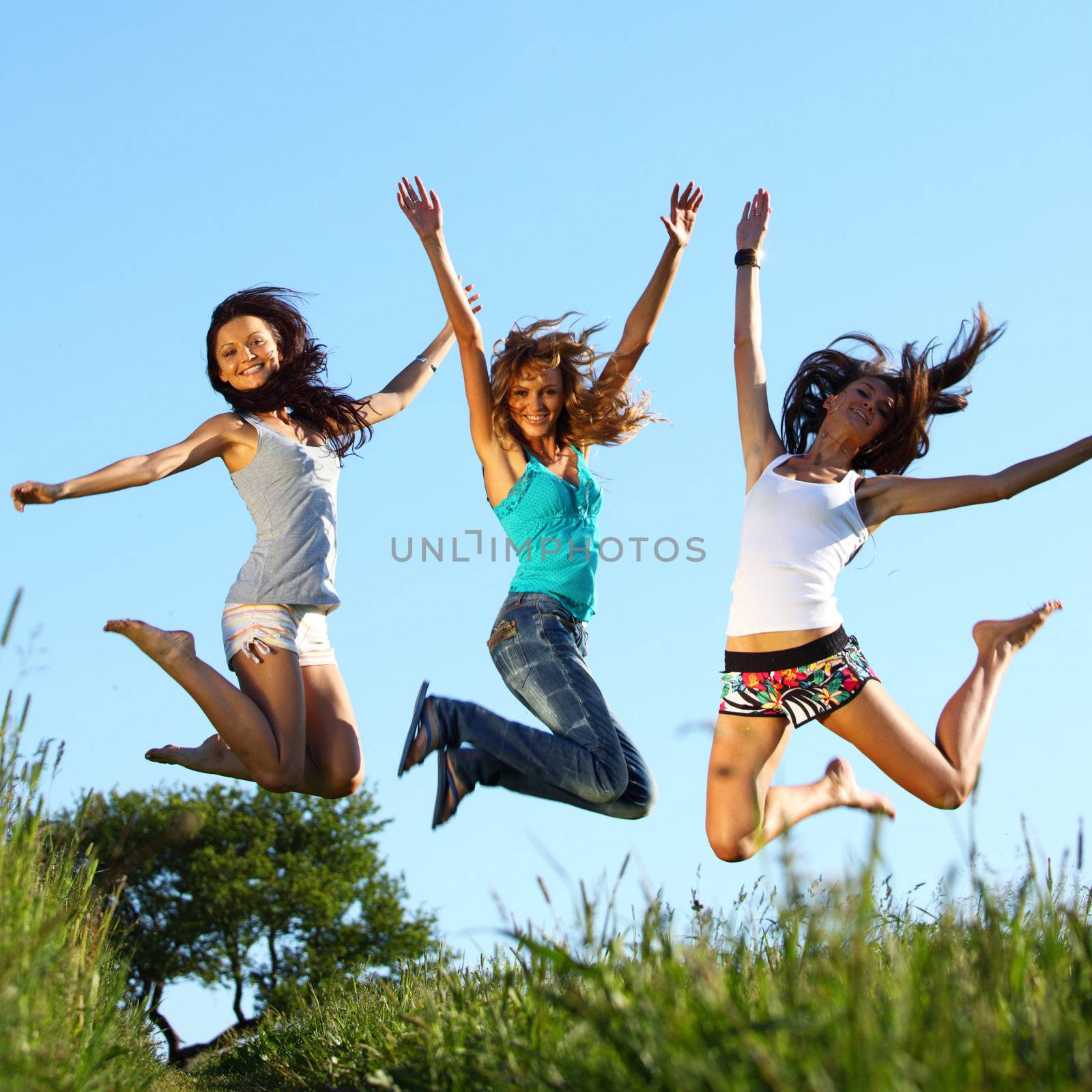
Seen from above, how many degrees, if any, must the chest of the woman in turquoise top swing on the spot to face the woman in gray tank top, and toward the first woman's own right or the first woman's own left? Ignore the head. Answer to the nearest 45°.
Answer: approximately 135° to the first woman's own right

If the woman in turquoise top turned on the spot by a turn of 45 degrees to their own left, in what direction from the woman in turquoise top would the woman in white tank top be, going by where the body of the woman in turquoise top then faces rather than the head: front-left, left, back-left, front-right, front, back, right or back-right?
front

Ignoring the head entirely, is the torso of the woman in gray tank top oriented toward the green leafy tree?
no

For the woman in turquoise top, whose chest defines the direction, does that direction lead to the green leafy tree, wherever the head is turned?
no

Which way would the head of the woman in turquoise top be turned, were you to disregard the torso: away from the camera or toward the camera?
toward the camera

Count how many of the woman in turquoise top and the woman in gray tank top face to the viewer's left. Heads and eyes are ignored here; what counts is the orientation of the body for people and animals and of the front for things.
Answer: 0

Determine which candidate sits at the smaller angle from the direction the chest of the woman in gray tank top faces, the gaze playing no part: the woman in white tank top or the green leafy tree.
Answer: the woman in white tank top

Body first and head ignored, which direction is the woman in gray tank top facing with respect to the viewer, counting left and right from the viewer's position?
facing the viewer and to the right of the viewer

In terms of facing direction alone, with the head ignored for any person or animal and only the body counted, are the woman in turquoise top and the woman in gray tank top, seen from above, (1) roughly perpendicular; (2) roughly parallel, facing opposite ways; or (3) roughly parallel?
roughly parallel

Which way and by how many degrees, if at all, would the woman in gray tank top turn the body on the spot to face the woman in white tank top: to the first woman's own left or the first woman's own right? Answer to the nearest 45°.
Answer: approximately 45° to the first woman's own left
